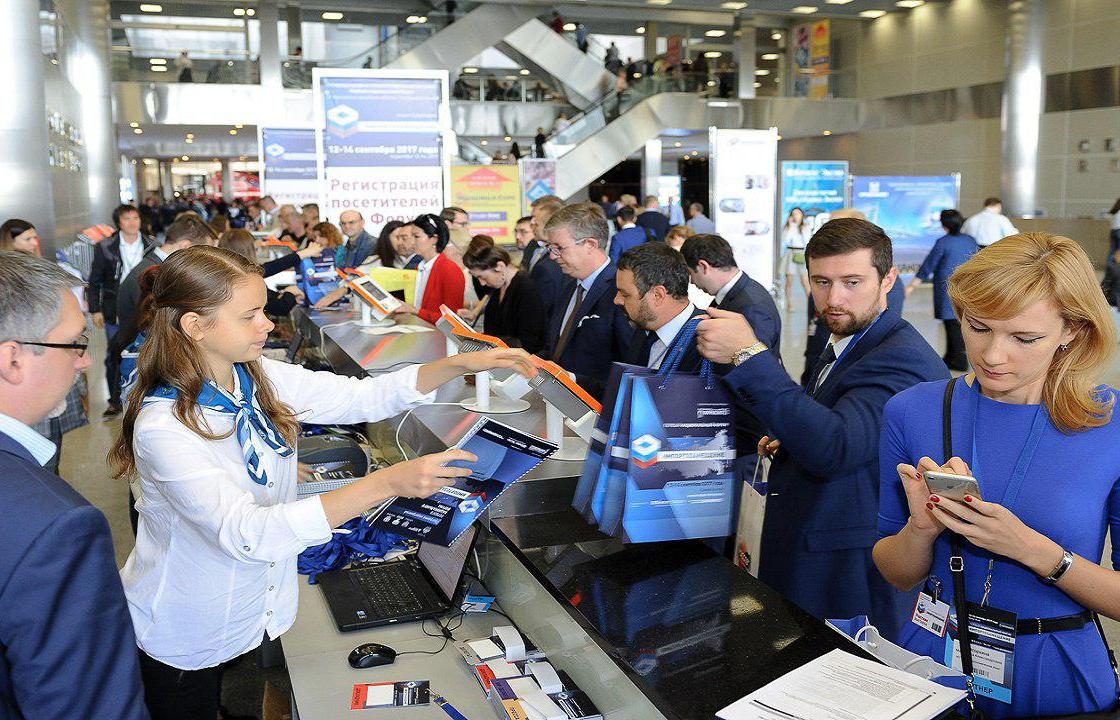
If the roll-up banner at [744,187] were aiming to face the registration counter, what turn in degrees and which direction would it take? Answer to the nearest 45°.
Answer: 0° — it already faces it

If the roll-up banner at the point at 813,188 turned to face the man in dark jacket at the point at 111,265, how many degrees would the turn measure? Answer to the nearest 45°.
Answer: approximately 45° to its right

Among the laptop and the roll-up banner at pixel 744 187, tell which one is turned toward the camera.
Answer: the roll-up banner

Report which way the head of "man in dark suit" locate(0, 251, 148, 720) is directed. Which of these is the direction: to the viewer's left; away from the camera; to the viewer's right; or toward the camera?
to the viewer's right

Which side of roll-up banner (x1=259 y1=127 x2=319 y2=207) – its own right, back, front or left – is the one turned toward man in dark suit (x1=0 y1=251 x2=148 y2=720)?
front

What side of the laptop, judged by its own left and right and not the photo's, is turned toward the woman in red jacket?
right

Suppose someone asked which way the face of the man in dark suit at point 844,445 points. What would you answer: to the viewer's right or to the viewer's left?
to the viewer's left

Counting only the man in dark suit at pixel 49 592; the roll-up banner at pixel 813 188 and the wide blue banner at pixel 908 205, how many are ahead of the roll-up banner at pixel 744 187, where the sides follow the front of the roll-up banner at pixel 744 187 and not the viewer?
1

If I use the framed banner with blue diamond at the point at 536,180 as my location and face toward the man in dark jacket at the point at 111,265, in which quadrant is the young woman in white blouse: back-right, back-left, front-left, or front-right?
front-left

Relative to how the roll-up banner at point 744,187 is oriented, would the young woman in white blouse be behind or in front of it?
in front

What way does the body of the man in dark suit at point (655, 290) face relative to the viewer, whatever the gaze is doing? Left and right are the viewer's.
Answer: facing the viewer and to the left of the viewer

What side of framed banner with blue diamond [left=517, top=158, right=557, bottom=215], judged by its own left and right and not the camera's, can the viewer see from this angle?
front

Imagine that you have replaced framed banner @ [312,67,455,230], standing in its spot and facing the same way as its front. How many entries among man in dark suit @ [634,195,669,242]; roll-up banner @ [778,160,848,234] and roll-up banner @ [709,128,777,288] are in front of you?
0

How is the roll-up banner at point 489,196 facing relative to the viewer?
toward the camera

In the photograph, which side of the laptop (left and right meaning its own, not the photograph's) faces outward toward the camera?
left
